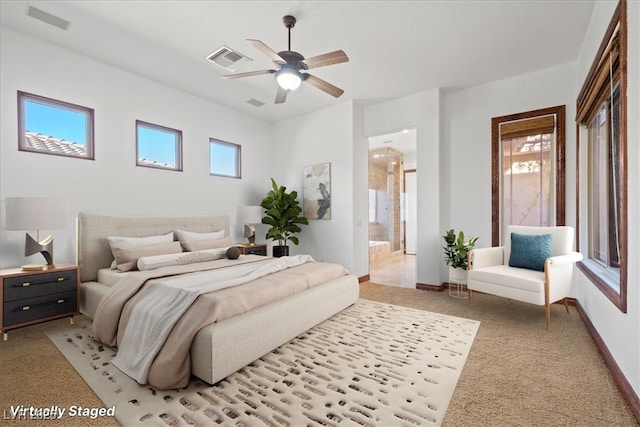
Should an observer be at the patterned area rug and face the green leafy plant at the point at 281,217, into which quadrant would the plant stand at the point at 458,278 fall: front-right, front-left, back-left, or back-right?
front-right

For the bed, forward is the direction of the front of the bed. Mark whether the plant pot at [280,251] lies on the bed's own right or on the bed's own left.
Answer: on the bed's own left

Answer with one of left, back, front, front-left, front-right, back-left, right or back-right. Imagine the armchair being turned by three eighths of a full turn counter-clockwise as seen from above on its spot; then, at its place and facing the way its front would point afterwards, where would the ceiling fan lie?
back-right

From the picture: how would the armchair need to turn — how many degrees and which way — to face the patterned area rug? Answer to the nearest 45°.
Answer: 0° — it already faces it

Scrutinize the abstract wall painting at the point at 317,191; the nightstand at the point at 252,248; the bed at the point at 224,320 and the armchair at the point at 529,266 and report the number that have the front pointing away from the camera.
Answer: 0

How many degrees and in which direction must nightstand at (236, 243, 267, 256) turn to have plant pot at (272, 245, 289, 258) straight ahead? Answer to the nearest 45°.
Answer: approximately 45° to its left

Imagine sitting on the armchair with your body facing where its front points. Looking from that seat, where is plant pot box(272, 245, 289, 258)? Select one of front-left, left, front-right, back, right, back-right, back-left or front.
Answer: front-right

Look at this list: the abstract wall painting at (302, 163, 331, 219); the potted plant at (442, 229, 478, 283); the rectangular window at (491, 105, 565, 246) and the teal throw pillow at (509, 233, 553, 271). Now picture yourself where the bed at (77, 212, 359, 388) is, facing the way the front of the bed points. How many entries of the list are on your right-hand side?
0

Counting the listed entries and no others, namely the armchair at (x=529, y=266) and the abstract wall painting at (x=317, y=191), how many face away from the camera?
0

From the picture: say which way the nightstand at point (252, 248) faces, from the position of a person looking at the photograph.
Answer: facing the viewer and to the right of the viewer

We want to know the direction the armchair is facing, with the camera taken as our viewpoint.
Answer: facing the viewer and to the left of the viewer

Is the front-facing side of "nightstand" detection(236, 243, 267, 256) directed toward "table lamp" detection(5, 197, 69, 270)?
no
